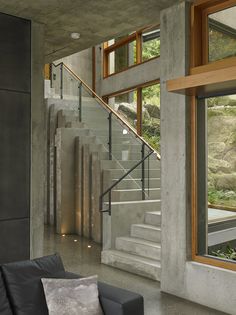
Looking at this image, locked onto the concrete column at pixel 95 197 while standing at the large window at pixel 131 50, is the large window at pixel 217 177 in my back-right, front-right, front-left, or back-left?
front-left

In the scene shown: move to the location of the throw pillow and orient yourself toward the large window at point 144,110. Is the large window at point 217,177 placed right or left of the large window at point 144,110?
right

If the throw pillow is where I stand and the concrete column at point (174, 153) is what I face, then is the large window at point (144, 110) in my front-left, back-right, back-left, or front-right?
front-left

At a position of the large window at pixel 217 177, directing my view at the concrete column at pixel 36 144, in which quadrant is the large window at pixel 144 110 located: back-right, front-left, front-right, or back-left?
front-right

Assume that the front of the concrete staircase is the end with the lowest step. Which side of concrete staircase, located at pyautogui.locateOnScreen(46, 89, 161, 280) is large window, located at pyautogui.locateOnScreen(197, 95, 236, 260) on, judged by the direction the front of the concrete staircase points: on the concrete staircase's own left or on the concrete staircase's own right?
on the concrete staircase's own left

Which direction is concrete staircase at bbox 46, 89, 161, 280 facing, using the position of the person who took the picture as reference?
facing the viewer and to the left of the viewer

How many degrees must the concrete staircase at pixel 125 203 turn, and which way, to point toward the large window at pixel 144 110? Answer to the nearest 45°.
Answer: approximately 135° to its right

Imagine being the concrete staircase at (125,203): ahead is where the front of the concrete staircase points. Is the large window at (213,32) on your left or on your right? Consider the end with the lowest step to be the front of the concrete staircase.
on your left
